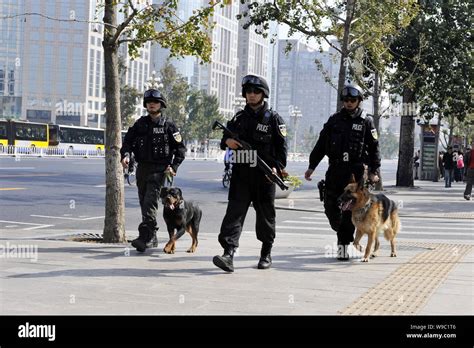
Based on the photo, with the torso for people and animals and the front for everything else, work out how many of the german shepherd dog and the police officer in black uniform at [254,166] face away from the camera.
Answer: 0

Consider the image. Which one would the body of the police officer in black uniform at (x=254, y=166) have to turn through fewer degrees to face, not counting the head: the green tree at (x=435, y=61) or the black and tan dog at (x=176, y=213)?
the black and tan dog

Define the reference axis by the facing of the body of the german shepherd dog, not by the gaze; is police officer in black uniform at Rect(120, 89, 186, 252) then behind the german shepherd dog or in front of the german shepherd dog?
in front

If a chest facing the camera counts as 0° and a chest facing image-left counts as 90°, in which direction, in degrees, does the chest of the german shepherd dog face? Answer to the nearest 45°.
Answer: approximately 45°

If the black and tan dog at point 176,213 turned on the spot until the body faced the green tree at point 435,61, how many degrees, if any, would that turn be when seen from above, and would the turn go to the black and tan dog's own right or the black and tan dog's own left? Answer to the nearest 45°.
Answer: approximately 180°

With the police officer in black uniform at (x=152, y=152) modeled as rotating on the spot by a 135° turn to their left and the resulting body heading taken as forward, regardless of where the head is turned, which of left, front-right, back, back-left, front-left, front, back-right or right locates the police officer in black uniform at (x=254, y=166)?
front-right

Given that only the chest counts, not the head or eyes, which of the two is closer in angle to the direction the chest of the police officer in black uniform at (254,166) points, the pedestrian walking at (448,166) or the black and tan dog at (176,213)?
the black and tan dog
